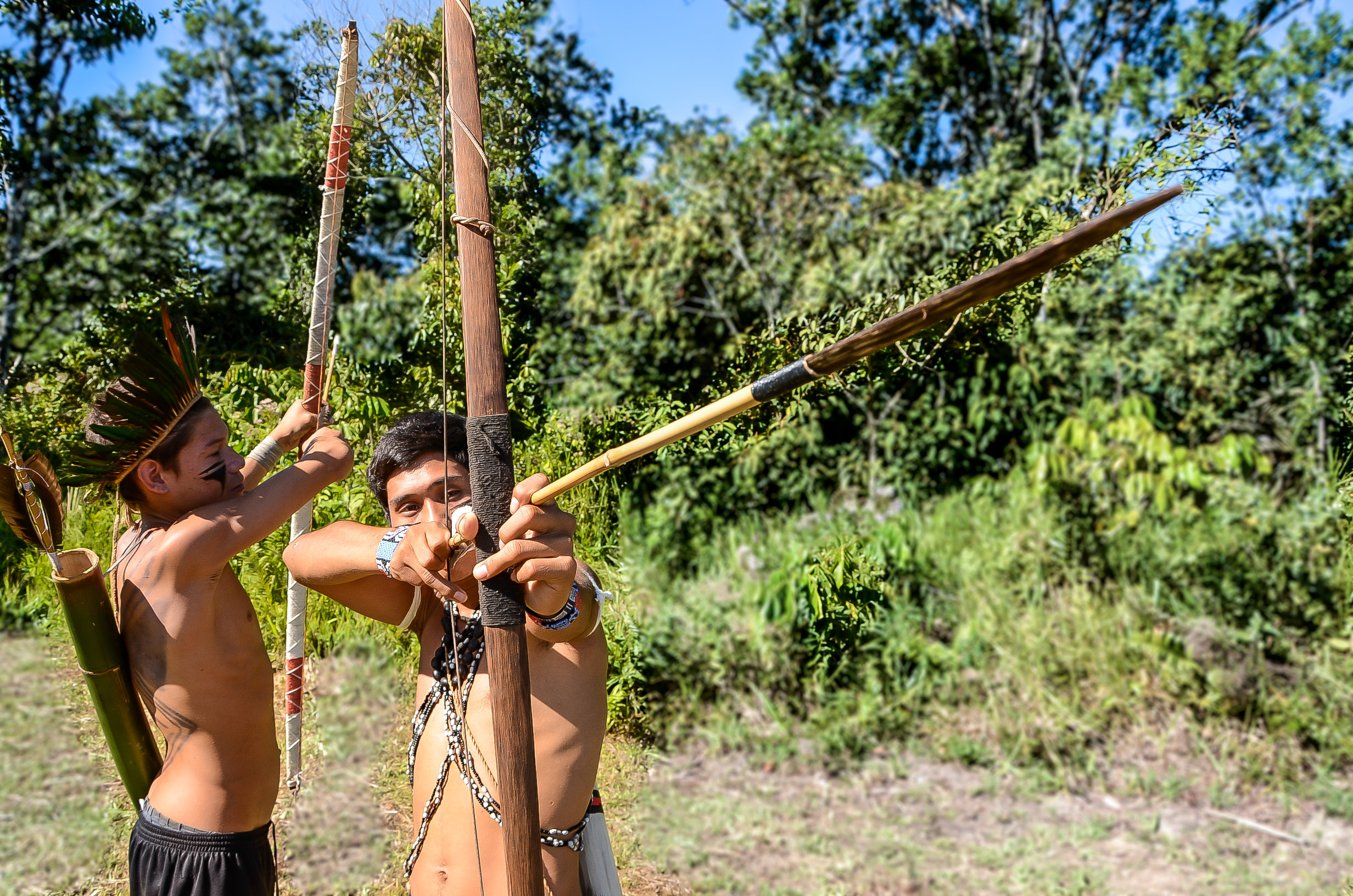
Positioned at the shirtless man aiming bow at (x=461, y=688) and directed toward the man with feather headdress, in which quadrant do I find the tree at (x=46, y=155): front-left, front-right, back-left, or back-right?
front-right

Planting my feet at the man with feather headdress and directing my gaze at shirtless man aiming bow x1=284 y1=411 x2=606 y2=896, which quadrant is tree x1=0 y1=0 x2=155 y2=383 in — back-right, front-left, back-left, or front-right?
back-left

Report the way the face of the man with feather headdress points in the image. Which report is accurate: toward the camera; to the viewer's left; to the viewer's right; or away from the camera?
to the viewer's right

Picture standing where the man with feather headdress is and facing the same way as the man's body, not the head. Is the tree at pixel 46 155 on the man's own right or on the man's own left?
on the man's own left

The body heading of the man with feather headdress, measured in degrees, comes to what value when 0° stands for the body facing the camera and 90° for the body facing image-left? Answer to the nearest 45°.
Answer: approximately 270°
